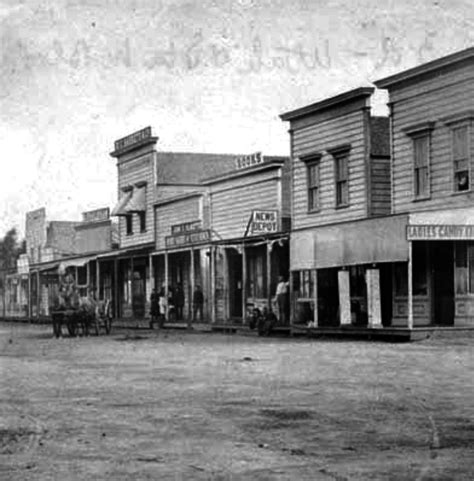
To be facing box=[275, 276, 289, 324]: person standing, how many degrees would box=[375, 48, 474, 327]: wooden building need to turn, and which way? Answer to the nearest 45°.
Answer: approximately 90° to its right

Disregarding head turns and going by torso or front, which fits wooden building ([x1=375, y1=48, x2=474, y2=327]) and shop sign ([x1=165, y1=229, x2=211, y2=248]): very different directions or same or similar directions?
same or similar directions

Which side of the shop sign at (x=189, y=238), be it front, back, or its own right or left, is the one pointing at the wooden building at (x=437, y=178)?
left

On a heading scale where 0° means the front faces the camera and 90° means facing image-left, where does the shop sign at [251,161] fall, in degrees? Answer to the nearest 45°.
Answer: approximately 45°

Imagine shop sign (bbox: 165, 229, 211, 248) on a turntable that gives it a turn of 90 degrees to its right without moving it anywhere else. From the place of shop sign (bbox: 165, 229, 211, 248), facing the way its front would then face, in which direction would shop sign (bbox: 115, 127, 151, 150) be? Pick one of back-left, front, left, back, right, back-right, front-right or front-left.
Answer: front-right

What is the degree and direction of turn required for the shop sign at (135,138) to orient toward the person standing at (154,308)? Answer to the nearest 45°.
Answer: approximately 45° to its left

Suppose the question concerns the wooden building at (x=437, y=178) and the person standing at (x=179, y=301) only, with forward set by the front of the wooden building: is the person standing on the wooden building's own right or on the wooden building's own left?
on the wooden building's own right

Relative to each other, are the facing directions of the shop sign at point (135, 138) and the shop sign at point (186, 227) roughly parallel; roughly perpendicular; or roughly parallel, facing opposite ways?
roughly parallel

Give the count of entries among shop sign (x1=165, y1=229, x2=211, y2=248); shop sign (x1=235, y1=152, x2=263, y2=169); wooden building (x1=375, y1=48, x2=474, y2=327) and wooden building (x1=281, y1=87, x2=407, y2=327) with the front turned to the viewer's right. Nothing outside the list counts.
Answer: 0

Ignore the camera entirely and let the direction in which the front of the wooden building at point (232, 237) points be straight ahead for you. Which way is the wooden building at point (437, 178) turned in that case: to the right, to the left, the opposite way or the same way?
the same way

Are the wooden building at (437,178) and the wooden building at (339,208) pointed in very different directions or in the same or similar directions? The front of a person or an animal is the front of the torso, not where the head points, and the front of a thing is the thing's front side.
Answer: same or similar directions

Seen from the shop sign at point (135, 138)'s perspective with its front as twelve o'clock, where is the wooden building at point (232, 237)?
The wooden building is roughly at 10 o'clock from the shop sign.

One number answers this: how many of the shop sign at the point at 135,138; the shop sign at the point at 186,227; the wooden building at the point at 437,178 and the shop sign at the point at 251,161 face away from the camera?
0

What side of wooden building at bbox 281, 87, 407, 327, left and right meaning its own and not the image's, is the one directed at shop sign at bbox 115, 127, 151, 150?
right

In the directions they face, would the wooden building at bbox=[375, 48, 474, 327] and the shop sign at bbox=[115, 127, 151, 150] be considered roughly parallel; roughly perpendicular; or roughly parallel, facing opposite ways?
roughly parallel

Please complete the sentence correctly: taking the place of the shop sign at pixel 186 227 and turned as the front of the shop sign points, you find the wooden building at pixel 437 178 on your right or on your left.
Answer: on your left

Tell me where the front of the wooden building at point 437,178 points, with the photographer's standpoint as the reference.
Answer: facing the viewer and to the left of the viewer

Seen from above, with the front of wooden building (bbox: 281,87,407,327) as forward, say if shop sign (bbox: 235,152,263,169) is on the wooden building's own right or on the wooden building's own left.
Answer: on the wooden building's own right
